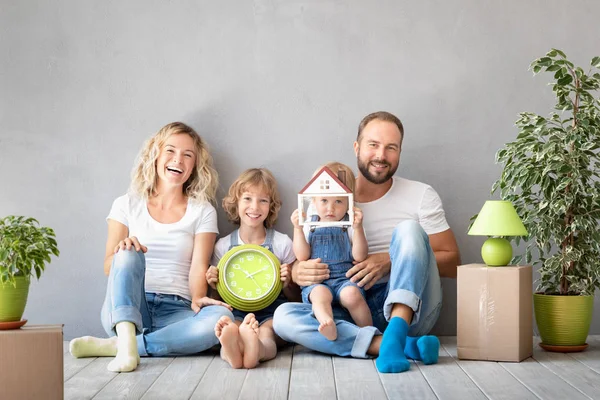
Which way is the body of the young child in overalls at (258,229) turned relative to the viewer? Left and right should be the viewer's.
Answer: facing the viewer

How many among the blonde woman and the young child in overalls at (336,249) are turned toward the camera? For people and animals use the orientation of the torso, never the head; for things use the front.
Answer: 2

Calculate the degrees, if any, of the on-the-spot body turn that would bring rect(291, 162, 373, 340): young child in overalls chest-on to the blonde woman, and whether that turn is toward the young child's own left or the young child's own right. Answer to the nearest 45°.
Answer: approximately 90° to the young child's own right

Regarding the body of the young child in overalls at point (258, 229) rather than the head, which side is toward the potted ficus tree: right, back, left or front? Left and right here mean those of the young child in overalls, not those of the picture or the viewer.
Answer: left

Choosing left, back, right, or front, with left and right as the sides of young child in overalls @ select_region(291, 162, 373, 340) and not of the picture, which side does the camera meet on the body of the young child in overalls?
front

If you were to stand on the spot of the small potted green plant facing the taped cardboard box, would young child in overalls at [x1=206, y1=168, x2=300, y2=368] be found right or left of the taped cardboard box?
left

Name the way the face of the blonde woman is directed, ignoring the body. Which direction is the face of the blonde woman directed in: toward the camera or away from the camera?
toward the camera

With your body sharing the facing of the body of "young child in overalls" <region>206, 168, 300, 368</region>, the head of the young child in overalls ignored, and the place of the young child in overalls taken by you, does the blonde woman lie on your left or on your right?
on your right

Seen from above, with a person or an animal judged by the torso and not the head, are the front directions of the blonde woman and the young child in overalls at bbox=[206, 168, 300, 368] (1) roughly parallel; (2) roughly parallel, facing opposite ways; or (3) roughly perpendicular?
roughly parallel

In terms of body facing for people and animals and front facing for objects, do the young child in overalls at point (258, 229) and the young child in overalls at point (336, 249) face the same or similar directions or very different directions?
same or similar directions
